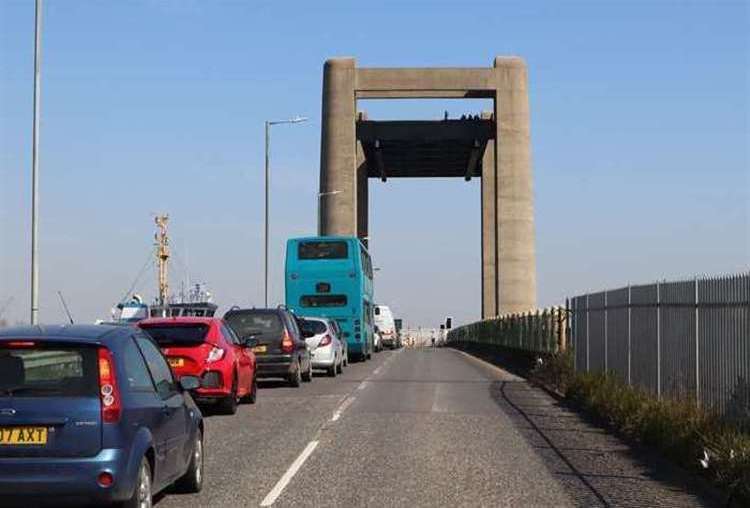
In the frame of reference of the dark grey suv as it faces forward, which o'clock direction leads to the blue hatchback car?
The blue hatchback car is roughly at 6 o'clock from the dark grey suv.

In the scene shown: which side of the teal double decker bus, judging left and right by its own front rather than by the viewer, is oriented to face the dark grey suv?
back

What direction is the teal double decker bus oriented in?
away from the camera

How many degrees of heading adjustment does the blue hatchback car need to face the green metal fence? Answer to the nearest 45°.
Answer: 0° — it already faces it

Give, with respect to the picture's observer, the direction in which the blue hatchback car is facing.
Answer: facing away from the viewer and to the right of the viewer

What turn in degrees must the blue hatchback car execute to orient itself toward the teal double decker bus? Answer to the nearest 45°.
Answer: approximately 45° to its left

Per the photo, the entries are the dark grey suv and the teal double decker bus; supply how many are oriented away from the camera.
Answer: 2

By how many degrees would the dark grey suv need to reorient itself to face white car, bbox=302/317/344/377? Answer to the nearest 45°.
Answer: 0° — it already faces it

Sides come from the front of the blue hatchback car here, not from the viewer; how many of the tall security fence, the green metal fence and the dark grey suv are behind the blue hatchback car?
0

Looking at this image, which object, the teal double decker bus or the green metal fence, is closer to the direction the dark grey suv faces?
the teal double decker bus

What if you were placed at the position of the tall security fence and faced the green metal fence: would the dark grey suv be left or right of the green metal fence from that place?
left

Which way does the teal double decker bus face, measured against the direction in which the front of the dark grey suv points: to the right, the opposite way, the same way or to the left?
the same way

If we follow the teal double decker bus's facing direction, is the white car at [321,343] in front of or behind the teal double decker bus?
behind

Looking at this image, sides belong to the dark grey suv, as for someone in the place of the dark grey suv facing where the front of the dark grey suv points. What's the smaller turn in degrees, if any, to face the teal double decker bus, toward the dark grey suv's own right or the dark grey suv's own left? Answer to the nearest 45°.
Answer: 0° — it already faces it

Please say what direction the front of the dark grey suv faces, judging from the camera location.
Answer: facing away from the viewer
